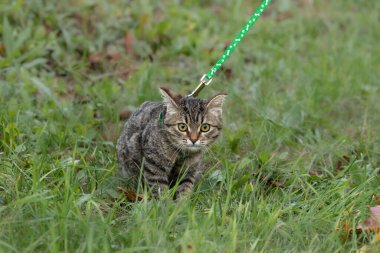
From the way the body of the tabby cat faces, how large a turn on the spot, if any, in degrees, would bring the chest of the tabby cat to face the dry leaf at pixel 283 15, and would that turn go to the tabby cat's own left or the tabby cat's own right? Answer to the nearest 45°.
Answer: approximately 135° to the tabby cat's own left

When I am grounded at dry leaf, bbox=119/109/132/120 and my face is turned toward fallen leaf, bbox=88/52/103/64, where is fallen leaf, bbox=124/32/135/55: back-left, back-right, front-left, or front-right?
front-right

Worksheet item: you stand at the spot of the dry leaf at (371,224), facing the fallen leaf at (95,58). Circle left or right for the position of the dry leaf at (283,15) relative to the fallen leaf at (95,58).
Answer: right

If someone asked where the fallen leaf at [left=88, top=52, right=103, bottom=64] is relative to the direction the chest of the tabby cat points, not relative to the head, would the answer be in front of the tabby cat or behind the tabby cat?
behind

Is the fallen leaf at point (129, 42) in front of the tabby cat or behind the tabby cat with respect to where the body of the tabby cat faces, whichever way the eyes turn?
behind

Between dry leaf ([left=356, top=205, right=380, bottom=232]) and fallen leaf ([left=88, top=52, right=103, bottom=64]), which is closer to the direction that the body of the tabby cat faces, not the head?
the dry leaf

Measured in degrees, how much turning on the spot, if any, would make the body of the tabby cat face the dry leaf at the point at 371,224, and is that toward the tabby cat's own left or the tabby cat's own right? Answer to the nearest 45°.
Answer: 0° — it already faces it

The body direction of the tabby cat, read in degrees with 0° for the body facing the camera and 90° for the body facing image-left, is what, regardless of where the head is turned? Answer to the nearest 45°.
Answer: approximately 315°

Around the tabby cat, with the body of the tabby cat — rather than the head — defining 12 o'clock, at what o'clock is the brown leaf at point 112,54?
The brown leaf is roughly at 7 o'clock from the tabby cat.
